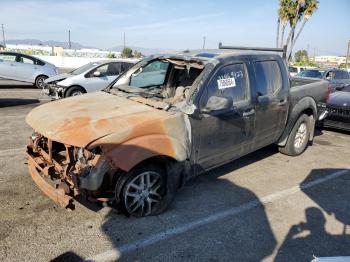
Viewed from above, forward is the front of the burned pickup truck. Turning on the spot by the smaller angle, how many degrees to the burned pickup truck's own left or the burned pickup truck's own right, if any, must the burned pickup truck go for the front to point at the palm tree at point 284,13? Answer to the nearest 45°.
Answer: approximately 135° to the burned pickup truck's own right

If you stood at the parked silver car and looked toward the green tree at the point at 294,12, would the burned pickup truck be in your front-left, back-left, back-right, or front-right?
back-right

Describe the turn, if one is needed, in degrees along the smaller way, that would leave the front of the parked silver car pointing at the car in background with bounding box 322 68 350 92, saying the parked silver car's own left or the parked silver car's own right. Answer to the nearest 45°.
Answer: approximately 135° to the parked silver car's own left

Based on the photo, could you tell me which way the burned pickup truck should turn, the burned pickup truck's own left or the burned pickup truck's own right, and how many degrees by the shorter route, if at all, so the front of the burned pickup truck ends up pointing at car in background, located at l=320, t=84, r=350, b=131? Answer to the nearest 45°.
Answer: approximately 180°

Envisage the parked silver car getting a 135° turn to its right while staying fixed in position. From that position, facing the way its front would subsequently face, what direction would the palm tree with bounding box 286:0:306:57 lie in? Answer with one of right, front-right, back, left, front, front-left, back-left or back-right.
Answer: front-right

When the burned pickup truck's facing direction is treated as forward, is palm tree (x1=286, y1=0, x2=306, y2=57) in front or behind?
behind

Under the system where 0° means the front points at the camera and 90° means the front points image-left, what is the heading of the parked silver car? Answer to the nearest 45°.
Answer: approximately 45°
